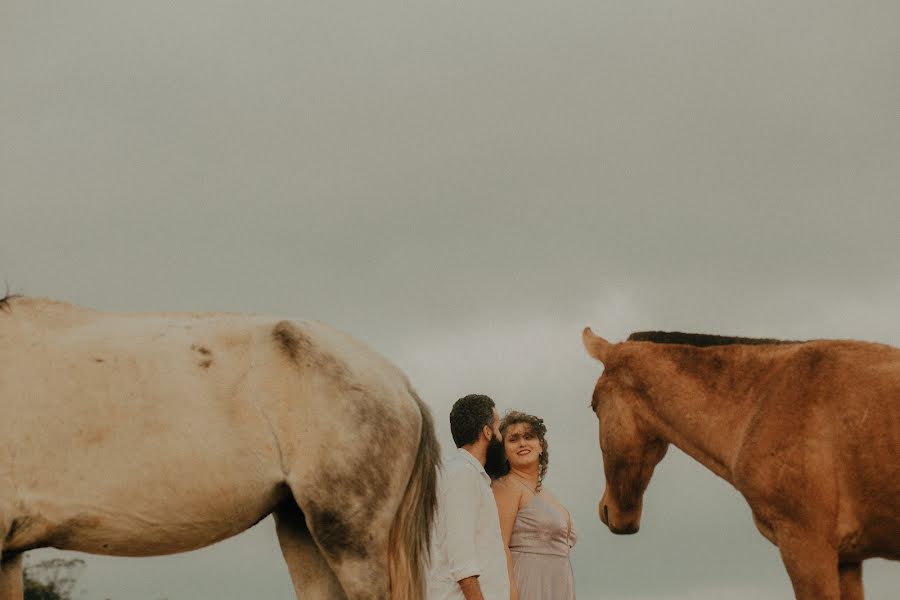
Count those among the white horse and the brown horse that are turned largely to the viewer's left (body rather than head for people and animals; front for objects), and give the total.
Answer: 2

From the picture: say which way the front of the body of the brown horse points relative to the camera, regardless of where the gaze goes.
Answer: to the viewer's left

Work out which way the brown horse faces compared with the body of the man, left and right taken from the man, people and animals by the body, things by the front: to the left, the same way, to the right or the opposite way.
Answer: the opposite way

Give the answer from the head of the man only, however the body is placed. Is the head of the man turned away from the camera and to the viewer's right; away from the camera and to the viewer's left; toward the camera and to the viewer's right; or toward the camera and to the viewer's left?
away from the camera and to the viewer's right

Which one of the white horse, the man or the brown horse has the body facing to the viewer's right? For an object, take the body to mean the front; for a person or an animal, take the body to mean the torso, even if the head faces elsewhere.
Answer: the man

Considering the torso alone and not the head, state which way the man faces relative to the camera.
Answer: to the viewer's right

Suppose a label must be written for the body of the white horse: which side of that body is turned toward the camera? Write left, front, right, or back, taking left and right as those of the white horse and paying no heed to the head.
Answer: left

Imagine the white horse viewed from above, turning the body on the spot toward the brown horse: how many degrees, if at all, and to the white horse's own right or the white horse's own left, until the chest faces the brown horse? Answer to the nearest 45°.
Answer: approximately 180°

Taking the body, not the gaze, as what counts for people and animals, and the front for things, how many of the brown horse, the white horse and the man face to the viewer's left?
2

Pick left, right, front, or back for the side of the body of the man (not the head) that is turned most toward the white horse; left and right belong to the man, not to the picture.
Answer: back

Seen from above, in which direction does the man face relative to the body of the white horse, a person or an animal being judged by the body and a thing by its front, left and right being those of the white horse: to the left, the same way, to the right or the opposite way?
the opposite way

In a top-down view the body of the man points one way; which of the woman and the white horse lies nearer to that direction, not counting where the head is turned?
the woman

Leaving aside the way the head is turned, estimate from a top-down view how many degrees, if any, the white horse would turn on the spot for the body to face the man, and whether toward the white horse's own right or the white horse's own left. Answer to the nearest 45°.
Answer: approximately 180°
